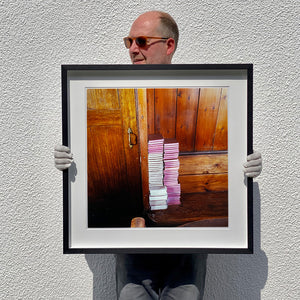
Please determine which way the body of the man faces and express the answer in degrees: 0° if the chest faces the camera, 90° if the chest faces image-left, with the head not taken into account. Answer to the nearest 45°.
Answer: approximately 0°

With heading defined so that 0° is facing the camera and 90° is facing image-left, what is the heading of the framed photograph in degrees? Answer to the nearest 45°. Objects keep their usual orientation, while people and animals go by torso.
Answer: approximately 0°
